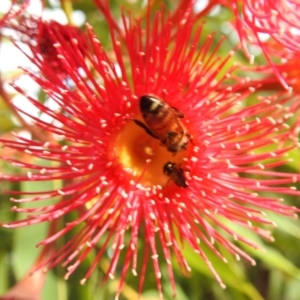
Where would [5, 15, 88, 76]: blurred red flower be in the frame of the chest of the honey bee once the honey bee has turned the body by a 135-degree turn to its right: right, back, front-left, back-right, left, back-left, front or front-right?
front

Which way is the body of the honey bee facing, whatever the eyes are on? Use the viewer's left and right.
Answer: facing the viewer and to the right of the viewer
